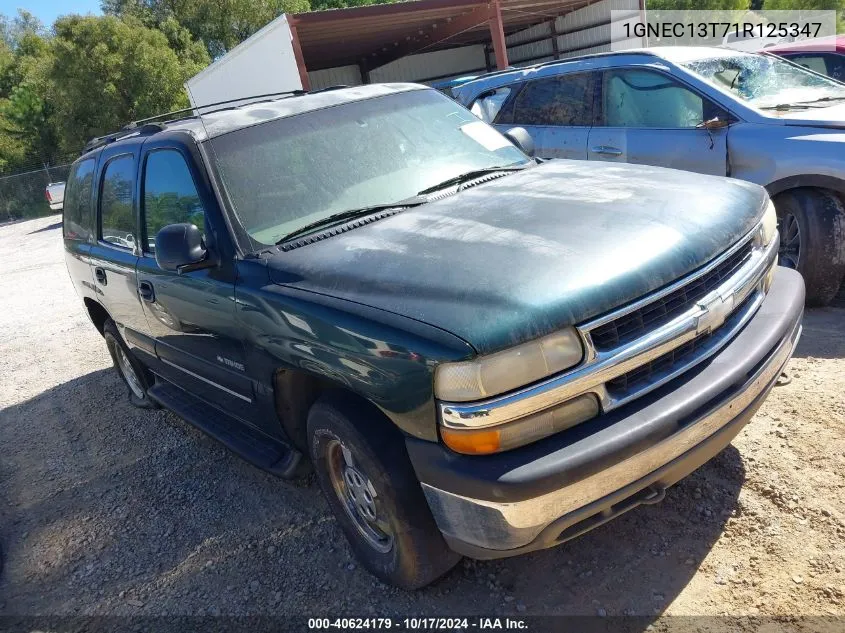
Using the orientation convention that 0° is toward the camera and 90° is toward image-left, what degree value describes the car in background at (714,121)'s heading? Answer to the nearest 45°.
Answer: approximately 315°

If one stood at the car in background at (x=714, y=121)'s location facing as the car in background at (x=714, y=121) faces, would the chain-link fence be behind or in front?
behind

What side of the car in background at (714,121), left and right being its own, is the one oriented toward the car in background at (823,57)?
left

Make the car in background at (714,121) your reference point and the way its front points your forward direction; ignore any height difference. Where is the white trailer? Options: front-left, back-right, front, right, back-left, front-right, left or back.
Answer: back

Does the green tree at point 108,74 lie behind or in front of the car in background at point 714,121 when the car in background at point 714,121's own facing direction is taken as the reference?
behind

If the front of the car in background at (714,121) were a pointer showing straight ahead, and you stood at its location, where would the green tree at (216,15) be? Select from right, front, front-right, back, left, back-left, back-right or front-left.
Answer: back
